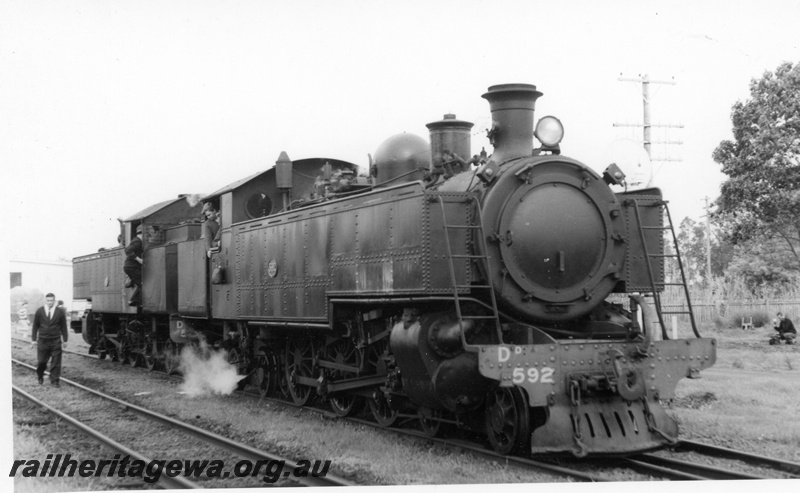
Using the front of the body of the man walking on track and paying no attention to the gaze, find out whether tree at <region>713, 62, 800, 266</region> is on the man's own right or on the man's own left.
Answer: on the man's own left

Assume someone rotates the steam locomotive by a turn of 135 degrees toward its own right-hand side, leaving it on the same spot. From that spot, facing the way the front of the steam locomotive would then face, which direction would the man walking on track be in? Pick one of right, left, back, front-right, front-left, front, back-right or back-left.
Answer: front-right

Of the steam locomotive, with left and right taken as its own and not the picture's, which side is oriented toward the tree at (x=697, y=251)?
left

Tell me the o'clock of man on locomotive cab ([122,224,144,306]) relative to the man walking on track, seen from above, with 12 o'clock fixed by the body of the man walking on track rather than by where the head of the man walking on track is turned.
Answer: The man on locomotive cab is roughly at 7 o'clock from the man walking on track.

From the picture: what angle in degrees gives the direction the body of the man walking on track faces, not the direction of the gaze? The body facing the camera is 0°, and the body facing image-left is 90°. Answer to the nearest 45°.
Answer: approximately 0°

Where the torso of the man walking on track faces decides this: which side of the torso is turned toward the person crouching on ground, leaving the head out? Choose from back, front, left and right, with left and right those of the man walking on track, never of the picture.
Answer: left

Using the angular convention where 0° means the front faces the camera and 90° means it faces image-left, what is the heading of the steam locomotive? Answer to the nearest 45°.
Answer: approximately 315°
